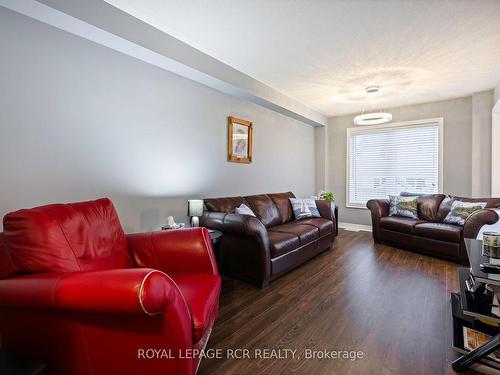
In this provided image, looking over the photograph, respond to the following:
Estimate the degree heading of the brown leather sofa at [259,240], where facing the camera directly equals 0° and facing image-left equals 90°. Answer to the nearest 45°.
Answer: approximately 315°

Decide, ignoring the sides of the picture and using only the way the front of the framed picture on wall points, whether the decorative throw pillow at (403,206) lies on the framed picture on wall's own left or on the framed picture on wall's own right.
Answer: on the framed picture on wall's own left

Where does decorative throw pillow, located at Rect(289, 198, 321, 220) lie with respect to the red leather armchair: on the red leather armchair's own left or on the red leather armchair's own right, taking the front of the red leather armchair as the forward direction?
on the red leather armchair's own left

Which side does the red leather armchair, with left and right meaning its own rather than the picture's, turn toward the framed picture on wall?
left

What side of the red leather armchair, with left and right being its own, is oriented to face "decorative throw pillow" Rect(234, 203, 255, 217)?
left

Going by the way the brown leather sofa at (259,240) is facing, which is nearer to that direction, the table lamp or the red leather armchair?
the red leather armchair

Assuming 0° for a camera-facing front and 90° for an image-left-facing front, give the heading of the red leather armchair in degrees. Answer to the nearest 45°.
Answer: approximately 315°

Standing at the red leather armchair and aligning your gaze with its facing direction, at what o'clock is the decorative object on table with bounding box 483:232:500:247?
The decorative object on table is roughly at 11 o'clock from the red leather armchair.
